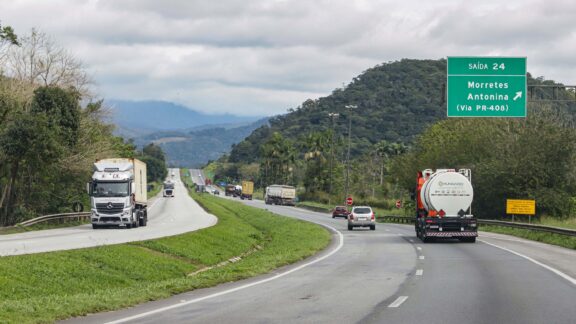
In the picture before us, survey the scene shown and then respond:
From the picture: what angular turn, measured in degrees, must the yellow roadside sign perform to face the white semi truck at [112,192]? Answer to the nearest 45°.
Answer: approximately 45° to its right

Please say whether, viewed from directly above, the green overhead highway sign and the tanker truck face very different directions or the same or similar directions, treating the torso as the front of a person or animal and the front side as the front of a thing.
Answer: very different directions

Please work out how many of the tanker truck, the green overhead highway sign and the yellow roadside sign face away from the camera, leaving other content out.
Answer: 1

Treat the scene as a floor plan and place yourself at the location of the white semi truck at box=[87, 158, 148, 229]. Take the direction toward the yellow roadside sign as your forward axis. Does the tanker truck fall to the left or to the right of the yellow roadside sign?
right

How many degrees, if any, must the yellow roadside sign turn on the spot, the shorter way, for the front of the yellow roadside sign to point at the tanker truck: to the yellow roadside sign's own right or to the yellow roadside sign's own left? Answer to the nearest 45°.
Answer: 0° — it already faces it

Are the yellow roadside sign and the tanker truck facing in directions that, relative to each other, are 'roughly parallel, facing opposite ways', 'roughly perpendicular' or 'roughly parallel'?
roughly parallel, facing opposite ways

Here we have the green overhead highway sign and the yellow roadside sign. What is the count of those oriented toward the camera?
2

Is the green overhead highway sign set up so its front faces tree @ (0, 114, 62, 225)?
no

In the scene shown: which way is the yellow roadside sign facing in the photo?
toward the camera

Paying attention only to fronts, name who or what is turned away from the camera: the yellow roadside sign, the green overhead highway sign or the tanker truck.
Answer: the tanker truck

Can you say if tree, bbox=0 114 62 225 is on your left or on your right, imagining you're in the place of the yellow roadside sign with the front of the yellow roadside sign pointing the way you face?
on your right

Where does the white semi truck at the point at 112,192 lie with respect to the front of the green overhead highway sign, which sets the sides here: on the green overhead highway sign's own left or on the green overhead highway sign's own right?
on the green overhead highway sign's own right

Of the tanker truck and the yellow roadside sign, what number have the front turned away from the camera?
1

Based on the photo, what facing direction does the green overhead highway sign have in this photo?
toward the camera

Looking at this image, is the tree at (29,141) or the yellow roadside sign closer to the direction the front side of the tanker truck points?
the yellow roadside sign

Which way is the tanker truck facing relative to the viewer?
away from the camera

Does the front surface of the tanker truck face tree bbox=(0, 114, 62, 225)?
no
